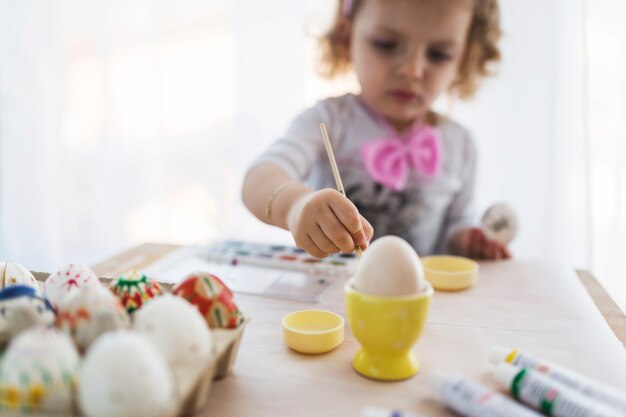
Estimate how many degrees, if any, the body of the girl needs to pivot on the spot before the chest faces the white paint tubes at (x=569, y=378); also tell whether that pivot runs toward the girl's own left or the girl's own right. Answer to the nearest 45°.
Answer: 0° — they already face it

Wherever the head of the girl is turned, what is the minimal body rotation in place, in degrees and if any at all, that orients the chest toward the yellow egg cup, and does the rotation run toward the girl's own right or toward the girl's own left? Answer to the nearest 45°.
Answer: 0° — they already face it

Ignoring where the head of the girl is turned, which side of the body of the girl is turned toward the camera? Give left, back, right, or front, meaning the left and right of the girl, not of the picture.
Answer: front

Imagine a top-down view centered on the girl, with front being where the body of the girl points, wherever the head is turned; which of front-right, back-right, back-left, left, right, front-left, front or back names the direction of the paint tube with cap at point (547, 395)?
front

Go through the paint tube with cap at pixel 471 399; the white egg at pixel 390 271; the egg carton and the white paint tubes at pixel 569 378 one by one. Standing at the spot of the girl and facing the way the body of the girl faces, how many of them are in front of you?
4

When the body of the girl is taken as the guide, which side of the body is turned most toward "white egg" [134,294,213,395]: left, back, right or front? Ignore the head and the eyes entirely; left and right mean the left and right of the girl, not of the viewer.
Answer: front

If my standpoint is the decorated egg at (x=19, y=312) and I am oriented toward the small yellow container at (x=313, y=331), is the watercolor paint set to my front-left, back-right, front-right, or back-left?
front-left

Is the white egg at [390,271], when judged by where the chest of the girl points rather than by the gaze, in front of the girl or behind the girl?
in front

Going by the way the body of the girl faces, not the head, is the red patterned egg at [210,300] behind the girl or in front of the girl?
in front
